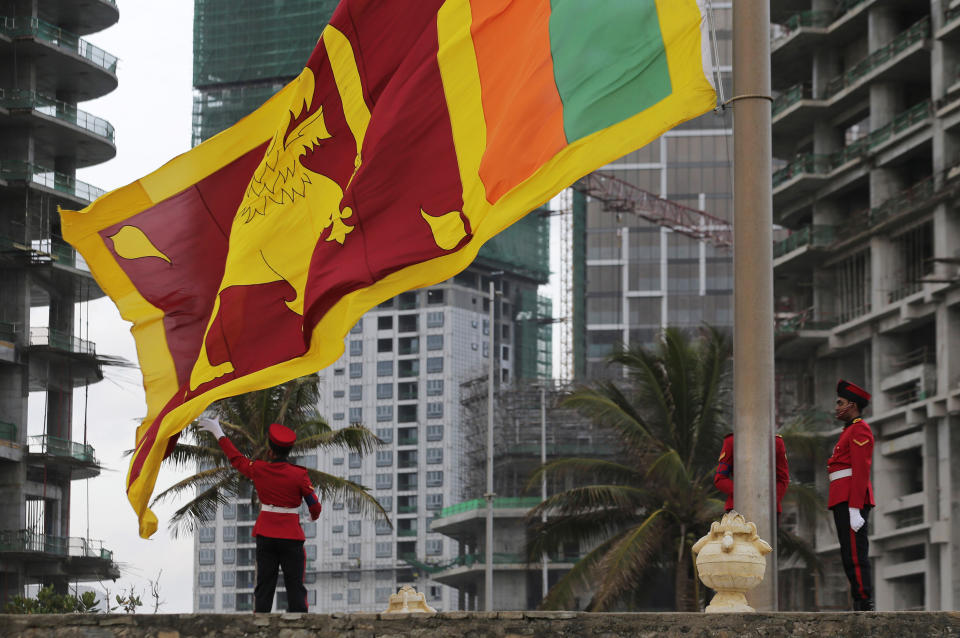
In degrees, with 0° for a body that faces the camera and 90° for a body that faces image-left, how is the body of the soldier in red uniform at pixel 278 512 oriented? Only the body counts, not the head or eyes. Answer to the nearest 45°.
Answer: approximately 180°

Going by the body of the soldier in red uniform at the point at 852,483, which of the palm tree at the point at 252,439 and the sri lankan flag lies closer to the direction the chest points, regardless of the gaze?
the sri lankan flag

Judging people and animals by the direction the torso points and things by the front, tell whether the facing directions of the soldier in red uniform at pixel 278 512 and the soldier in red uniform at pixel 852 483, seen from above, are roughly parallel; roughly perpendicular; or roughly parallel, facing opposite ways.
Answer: roughly perpendicular

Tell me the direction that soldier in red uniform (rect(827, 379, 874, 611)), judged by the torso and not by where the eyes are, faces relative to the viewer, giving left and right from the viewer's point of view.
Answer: facing to the left of the viewer

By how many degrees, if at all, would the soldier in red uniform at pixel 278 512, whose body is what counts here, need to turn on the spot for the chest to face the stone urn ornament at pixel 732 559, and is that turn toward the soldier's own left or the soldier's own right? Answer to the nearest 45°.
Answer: approximately 135° to the soldier's own right

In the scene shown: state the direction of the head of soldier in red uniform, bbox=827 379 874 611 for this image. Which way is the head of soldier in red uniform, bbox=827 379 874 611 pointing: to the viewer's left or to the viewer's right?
to the viewer's left

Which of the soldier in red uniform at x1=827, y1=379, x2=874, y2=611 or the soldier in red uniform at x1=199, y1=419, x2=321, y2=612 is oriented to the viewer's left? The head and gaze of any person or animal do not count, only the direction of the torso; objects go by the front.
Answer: the soldier in red uniform at x1=827, y1=379, x2=874, y2=611

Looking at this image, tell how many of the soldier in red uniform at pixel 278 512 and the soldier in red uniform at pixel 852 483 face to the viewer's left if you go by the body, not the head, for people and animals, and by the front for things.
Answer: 1

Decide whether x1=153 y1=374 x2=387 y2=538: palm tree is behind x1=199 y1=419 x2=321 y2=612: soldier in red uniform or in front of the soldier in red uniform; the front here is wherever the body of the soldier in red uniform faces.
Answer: in front

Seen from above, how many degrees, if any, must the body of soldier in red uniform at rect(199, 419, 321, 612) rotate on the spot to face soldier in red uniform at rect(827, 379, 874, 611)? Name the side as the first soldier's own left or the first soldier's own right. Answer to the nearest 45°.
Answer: approximately 90° to the first soldier's own right

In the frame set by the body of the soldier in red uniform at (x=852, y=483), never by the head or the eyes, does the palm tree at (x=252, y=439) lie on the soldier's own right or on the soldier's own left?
on the soldier's own right
